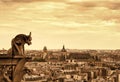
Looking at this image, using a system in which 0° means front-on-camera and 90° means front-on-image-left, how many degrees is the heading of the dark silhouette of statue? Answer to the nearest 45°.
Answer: approximately 270°
